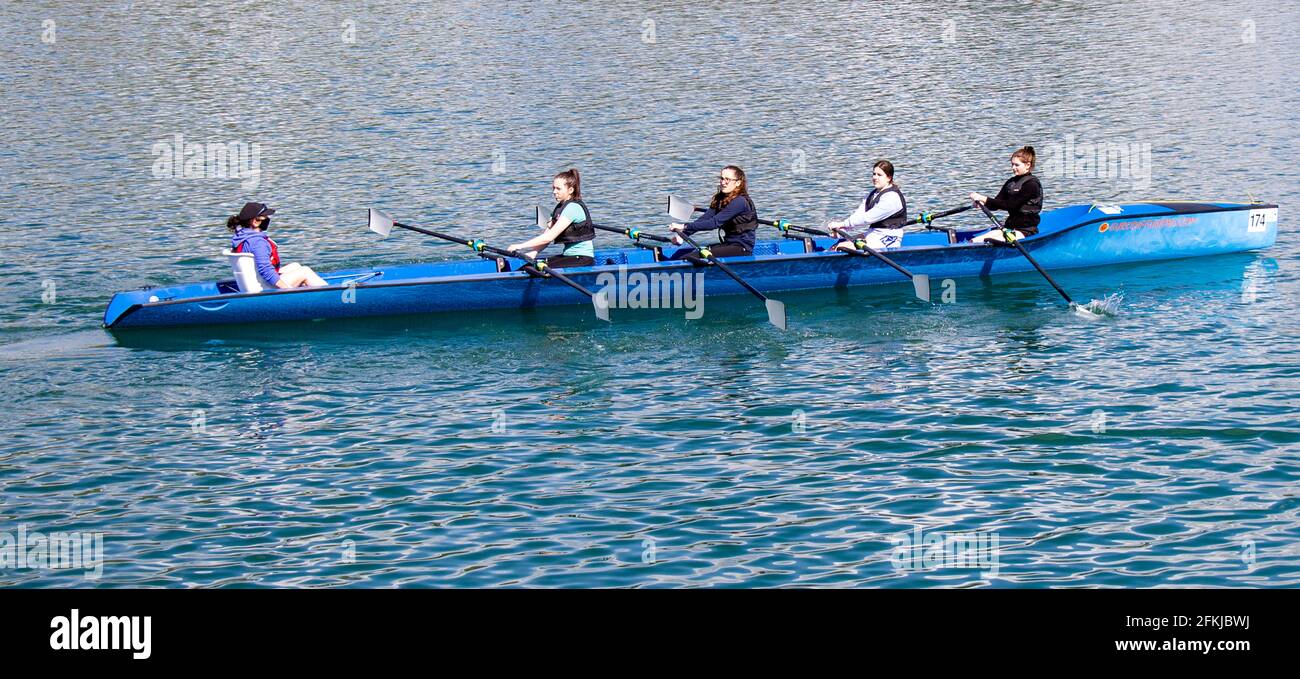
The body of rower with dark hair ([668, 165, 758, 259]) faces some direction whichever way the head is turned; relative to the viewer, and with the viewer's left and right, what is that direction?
facing to the left of the viewer

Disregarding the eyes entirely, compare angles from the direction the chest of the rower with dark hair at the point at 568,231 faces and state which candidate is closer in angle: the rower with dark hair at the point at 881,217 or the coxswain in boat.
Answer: the coxswain in boat

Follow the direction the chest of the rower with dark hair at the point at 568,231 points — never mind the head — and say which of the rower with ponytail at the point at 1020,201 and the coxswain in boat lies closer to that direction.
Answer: the coxswain in boat

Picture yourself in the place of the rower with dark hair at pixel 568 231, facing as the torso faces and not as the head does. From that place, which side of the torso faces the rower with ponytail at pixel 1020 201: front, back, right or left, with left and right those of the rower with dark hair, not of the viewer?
back

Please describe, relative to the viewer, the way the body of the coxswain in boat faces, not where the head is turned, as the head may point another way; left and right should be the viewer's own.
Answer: facing to the right of the viewer

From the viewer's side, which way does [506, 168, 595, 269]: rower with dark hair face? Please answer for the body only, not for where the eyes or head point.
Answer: to the viewer's left

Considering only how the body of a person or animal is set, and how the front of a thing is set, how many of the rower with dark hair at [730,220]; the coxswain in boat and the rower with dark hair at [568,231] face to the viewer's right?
1

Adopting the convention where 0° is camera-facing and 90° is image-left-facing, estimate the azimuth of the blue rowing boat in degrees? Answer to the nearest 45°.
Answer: approximately 270°

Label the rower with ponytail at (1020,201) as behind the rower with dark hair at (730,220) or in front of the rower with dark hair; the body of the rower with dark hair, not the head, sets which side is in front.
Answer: behind

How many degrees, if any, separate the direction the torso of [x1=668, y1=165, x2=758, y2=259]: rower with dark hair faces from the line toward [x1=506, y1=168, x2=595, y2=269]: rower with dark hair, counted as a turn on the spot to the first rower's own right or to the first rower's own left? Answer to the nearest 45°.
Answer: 0° — they already face them

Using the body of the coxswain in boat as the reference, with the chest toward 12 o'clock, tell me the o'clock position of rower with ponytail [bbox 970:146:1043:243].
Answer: The rower with ponytail is roughly at 12 o'clock from the coxswain in boat.

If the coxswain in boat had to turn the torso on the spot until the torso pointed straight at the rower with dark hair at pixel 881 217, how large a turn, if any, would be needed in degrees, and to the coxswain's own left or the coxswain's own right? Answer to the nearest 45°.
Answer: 0° — they already face them

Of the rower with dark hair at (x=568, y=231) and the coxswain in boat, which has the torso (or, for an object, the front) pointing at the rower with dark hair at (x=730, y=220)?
the coxswain in boat

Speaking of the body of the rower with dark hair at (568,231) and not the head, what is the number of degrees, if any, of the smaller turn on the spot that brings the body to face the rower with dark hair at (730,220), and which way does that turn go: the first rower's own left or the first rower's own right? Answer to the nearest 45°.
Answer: approximately 180°
